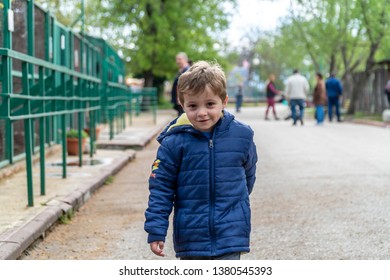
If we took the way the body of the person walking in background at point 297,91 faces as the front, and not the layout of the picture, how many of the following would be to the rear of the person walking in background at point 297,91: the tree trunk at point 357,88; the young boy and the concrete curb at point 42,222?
2

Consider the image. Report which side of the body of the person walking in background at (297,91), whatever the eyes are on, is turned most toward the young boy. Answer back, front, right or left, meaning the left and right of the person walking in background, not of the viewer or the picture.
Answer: back

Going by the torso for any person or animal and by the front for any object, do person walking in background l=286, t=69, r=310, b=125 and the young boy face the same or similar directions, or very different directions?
very different directions

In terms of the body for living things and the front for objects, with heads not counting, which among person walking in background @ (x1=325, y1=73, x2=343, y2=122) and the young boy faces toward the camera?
the young boy

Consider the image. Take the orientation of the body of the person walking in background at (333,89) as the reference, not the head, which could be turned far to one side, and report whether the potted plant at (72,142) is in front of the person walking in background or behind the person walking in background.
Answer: behind

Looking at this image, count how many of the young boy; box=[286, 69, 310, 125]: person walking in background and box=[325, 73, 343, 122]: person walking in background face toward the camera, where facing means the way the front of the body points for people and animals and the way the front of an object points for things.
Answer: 1

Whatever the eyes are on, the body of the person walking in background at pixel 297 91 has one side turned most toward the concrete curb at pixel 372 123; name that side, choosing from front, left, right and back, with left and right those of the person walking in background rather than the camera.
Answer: right

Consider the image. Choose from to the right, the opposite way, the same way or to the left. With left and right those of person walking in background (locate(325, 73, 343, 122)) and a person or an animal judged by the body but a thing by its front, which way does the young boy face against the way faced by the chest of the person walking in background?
the opposite way

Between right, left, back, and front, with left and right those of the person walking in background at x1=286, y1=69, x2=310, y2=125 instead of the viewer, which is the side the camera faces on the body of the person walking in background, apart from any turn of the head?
back

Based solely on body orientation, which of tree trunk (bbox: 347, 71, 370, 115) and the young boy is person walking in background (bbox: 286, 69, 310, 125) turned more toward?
the tree trunk

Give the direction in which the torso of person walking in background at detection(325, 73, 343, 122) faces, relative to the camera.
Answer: away from the camera

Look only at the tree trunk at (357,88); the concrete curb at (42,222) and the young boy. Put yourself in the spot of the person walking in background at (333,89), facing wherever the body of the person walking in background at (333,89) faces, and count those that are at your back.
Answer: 2

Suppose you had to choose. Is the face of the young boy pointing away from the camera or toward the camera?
toward the camera

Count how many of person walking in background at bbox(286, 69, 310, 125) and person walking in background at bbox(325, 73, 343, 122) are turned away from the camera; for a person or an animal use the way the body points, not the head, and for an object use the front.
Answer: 2

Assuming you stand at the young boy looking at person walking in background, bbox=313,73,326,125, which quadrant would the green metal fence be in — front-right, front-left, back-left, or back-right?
front-left

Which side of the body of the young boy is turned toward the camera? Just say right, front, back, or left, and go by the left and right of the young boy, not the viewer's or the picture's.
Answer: front
